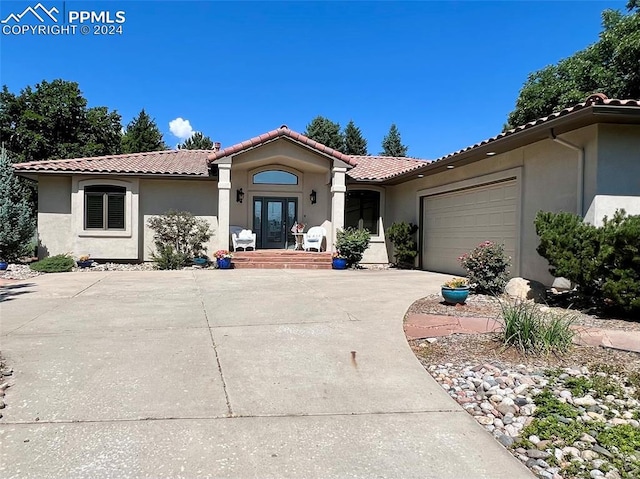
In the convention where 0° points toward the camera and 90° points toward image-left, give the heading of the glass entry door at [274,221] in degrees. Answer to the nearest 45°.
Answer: approximately 0°

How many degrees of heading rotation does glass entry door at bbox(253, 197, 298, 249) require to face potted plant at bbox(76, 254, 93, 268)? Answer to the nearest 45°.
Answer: approximately 90° to its right

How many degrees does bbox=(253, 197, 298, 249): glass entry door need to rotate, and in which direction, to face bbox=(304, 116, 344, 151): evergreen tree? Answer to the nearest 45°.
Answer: approximately 180°

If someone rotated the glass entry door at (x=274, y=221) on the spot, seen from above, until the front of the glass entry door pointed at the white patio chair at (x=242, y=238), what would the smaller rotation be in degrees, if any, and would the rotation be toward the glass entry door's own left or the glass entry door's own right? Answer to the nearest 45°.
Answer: approximately 45° to the glass entry door's own right

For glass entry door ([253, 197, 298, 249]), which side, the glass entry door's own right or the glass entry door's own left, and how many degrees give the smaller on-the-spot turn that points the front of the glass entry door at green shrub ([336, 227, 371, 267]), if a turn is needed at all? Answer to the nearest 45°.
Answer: approximately 45° to the glass entry door's own left

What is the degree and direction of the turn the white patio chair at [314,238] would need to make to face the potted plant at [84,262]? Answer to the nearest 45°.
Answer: approximately 45° to its right

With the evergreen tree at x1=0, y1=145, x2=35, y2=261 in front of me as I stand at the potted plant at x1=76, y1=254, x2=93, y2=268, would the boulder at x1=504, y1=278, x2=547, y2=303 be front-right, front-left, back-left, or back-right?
back-left

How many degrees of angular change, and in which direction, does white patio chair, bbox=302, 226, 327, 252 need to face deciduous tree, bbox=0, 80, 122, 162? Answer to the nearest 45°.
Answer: approximately 90° to its right

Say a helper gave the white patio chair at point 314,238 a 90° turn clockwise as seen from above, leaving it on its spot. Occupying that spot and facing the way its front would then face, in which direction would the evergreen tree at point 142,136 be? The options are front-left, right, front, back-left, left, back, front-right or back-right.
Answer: front

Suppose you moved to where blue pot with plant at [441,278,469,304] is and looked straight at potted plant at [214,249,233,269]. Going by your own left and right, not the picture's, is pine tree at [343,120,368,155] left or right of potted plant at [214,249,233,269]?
right

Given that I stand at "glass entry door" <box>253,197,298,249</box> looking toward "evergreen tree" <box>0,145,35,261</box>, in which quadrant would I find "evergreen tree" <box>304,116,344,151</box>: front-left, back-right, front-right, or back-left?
back-right

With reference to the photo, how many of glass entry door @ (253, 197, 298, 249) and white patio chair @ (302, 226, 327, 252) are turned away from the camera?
0

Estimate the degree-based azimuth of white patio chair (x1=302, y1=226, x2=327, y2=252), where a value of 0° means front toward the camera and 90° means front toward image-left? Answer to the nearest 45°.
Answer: approximately 45°
